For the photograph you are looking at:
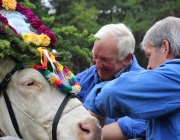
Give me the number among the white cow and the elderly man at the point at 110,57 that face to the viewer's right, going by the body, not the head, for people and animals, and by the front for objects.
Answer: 1

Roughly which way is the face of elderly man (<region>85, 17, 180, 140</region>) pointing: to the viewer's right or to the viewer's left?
to the viewer's left

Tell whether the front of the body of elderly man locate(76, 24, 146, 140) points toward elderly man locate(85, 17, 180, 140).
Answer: no

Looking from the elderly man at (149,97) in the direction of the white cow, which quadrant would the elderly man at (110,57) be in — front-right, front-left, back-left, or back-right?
front-right

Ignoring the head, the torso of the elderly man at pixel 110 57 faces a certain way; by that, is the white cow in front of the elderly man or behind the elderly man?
in front

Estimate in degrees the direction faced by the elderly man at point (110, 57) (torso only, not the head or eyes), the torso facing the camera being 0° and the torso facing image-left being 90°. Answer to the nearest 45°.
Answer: approximately 45°

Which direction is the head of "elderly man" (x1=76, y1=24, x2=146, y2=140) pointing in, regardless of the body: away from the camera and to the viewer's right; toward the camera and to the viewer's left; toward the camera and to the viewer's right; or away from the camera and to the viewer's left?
toward the camera and to the viewer's left

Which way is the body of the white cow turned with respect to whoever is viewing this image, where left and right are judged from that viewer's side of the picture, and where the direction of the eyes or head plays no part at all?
facing to the right of the viewer

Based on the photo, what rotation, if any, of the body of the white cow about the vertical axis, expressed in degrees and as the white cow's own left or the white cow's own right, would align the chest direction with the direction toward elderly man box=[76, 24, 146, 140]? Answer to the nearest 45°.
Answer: approximately 45° to the white cow's own left
